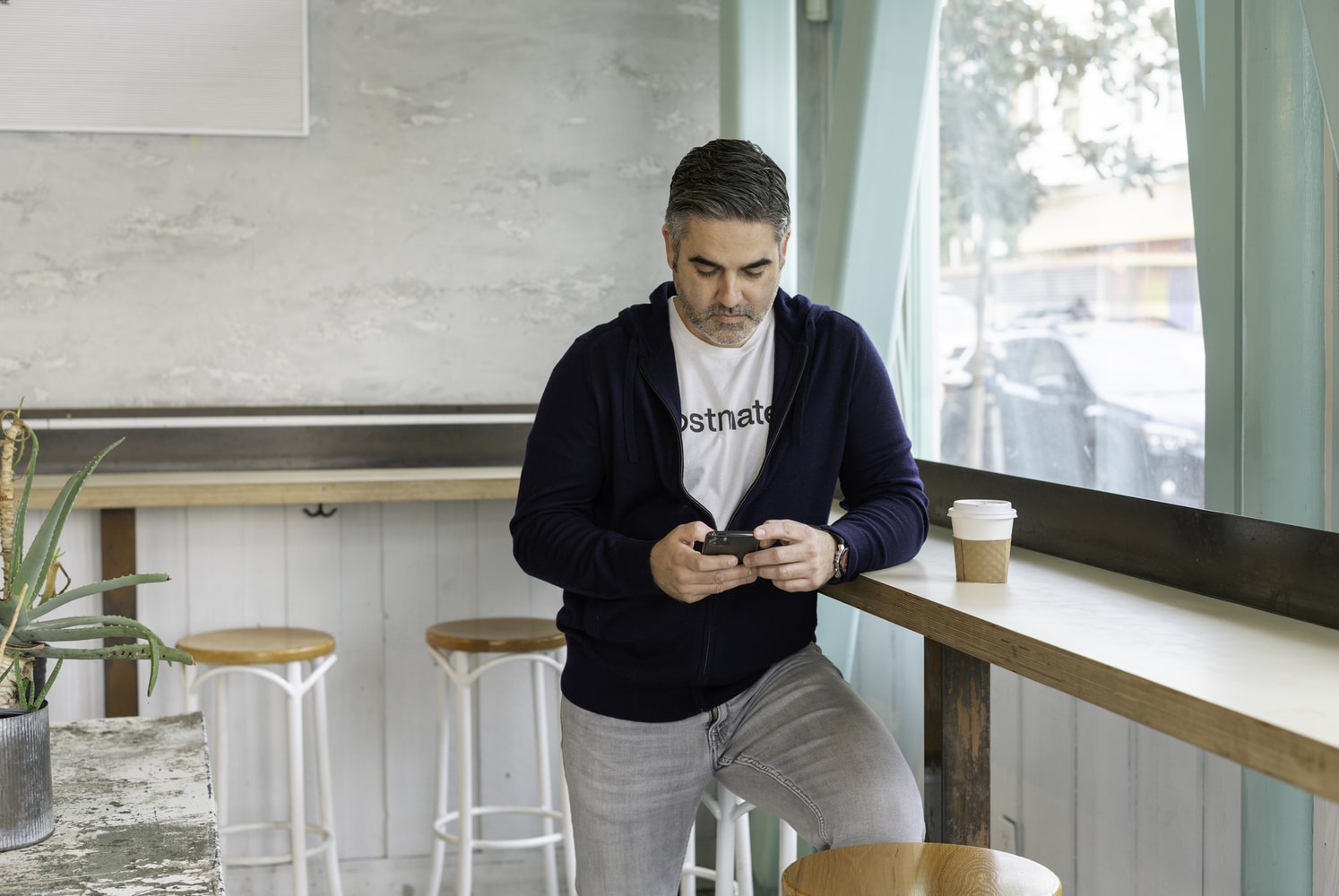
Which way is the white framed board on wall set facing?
toward the camera

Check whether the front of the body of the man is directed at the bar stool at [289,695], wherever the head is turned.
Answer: no

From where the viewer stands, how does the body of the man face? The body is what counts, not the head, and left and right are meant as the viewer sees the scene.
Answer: facing the viewer

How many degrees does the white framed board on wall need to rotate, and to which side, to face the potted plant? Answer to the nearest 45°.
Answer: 0° — it already faces it

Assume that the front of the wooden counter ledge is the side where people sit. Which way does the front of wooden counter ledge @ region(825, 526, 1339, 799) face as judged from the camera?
facing the viewer and to the left of the viewer

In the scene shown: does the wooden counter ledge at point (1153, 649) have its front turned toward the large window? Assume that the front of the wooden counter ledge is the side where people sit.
no

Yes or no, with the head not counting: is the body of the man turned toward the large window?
no

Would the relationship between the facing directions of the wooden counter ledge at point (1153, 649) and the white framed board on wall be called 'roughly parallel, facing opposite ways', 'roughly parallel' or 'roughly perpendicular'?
roughly perpendicular

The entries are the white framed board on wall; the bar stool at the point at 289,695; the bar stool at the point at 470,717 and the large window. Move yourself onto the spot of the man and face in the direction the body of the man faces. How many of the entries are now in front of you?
0

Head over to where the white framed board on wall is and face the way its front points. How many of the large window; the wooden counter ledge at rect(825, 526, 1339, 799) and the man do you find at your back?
0

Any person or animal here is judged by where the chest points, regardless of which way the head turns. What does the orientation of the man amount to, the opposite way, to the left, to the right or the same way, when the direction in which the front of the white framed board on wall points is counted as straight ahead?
the same way

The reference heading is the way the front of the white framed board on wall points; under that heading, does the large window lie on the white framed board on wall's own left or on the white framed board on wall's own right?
on the white framed board on wall's own left

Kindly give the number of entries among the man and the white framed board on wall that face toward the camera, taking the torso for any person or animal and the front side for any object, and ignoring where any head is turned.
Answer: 2

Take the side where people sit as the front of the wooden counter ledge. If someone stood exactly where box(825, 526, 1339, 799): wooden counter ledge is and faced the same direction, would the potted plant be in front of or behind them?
in front

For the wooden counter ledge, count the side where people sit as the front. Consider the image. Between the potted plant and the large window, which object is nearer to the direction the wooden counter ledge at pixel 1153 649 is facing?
the potted plant

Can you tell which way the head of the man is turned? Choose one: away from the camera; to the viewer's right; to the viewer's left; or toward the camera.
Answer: toward the camera
